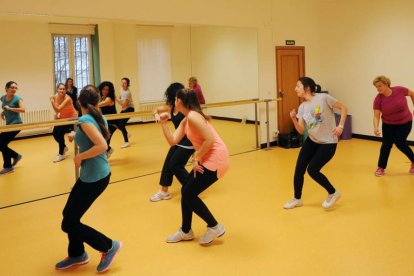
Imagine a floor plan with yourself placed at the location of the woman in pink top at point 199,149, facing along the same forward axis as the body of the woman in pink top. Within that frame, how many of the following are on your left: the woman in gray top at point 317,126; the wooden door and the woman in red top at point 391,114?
0

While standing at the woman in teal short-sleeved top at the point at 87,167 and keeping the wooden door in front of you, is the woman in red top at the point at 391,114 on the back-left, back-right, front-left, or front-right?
front-right

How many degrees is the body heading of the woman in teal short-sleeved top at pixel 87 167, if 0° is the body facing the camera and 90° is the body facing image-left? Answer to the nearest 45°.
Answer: approximately 90°

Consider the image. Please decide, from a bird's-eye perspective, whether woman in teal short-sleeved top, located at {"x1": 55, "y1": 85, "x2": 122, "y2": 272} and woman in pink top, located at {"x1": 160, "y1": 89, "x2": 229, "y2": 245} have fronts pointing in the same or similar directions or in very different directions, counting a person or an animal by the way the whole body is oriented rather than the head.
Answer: same or similar directions

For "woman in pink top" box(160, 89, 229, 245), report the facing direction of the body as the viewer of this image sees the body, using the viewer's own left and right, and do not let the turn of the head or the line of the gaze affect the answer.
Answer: facing to the left of the viewer

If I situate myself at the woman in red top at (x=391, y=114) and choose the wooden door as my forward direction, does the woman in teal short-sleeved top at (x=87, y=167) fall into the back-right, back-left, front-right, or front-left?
back-left

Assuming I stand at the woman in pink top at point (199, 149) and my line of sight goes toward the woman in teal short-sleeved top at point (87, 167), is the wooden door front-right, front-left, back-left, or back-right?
back-right

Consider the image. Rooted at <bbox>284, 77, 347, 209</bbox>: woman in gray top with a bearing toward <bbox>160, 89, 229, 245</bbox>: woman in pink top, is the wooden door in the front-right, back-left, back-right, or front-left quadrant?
back-right

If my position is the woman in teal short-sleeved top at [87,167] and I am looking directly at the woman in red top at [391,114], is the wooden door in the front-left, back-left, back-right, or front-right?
front-left

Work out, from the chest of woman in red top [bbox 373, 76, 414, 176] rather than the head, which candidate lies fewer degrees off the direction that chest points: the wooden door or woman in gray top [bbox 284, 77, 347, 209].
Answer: the woman in gray top

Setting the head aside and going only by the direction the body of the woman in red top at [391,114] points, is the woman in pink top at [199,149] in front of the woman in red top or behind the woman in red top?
in front

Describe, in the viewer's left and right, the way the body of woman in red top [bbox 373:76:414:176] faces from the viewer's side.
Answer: facing the viewer and to the left of the viewer

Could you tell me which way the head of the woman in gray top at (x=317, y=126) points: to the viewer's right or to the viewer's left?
to the viewer's left

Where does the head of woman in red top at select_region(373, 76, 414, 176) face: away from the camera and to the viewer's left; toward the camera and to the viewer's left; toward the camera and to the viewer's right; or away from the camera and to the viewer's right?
toward the camera and to the viewer's left

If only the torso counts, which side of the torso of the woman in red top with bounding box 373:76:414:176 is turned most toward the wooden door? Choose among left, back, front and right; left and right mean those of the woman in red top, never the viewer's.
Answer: right
